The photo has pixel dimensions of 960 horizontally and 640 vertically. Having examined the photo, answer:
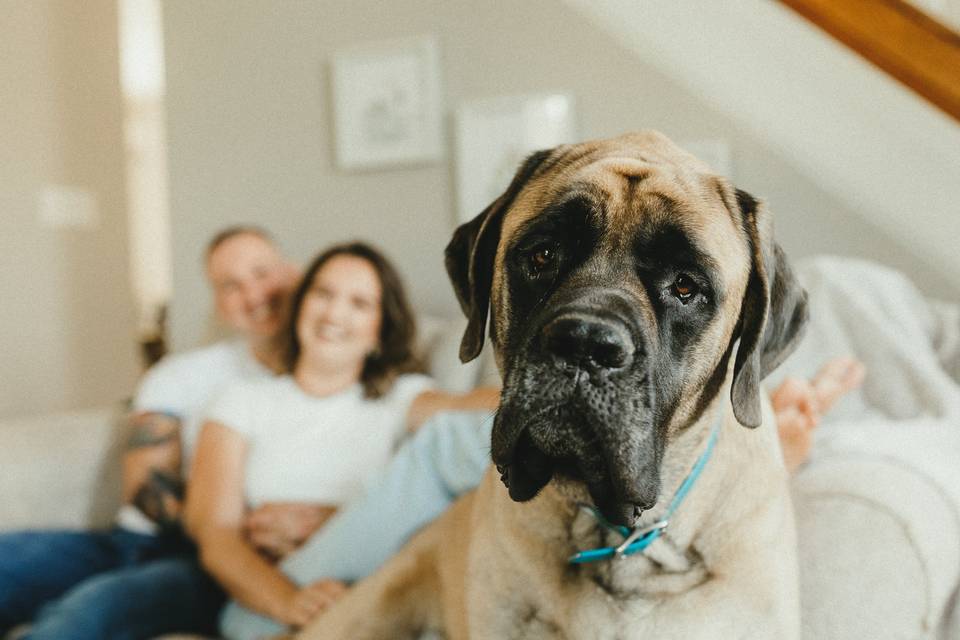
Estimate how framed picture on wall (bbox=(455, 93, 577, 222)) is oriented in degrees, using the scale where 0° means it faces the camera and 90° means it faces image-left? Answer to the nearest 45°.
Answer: approximately 0°

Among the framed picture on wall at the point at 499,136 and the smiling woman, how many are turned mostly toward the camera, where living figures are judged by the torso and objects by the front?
2

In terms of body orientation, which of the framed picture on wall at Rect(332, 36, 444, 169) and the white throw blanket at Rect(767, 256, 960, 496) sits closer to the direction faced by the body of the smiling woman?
the white throw blanket

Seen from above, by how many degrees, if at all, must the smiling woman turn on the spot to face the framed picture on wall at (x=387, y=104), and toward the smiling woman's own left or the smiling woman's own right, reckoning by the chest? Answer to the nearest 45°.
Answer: approximately 180°

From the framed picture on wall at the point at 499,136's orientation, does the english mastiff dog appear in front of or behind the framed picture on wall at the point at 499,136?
in front
